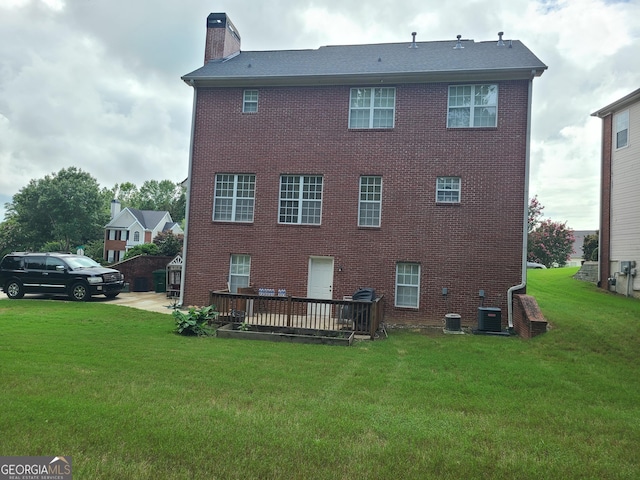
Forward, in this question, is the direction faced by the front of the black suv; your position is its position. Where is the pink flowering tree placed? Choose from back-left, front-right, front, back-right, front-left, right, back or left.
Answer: front-left

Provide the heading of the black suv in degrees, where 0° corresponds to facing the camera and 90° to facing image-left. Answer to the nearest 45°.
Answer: approximately 315°

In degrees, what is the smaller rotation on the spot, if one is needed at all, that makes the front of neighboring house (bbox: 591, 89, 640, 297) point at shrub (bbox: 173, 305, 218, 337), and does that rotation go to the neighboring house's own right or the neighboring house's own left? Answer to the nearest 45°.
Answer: approximately 90° to the neighboring house's own left

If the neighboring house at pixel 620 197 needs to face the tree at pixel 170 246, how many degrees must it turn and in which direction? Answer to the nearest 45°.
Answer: approximately 45° to its left

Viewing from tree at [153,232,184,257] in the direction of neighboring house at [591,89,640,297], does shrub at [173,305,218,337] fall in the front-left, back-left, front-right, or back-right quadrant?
front-right

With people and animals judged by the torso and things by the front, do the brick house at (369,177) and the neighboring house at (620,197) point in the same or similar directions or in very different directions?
same or similar directions

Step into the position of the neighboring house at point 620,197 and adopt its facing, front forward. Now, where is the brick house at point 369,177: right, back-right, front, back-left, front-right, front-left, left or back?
left

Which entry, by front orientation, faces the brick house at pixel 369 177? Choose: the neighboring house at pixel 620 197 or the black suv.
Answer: the black suv

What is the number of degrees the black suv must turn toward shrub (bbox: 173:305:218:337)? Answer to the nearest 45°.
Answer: approximately 45° to its right

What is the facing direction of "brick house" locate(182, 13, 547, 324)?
away from the camera

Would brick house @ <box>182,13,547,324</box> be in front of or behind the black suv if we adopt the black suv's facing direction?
in front

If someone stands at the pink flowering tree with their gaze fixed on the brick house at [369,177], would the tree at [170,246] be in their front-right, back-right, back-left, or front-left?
front-right

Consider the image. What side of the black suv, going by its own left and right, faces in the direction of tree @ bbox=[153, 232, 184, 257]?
left

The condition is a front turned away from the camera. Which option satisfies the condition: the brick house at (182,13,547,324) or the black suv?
the brick house

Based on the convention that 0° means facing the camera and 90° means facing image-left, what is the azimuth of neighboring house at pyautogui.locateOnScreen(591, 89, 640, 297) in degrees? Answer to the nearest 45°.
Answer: approximately 135°

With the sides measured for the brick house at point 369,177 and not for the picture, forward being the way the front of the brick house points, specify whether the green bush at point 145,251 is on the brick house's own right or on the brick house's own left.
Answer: on the brick house's own left

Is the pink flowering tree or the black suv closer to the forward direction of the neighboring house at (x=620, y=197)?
the pink flowering tree

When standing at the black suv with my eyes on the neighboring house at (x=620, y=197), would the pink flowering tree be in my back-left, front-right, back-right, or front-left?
front-left

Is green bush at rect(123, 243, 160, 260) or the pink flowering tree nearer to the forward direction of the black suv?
the pink flowering tree

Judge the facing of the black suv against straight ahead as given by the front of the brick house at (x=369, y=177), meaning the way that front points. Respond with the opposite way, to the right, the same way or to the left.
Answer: to the right

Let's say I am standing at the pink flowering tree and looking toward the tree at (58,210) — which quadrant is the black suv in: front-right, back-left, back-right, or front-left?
front-left
